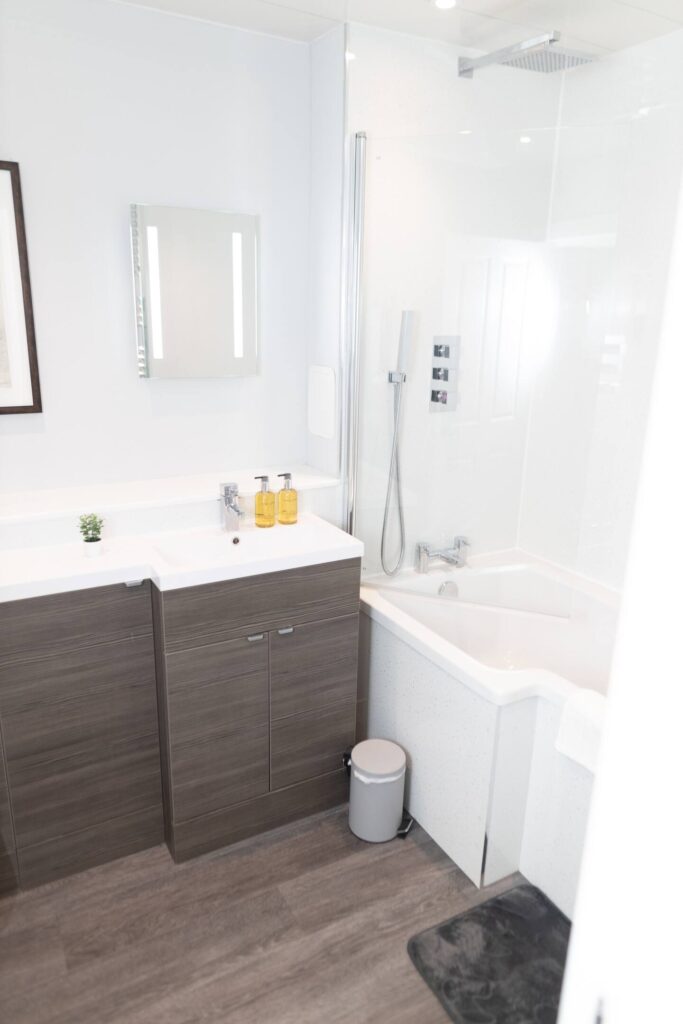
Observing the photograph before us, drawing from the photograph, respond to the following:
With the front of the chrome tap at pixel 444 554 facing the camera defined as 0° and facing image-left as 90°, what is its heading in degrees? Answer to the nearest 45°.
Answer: approximately 315°

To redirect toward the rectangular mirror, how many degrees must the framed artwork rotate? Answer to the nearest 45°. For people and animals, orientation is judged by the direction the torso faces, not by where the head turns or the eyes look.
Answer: approximately 90° to its left

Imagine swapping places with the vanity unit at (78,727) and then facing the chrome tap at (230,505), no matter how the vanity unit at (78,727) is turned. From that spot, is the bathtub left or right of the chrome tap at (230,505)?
right

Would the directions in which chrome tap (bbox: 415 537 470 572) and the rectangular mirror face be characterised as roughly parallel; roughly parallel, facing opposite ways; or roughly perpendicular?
roughly parallel

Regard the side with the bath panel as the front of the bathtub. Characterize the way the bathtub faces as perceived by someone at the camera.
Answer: facing the viewer and to the left of the viewer

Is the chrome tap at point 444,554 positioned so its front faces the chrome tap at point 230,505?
no

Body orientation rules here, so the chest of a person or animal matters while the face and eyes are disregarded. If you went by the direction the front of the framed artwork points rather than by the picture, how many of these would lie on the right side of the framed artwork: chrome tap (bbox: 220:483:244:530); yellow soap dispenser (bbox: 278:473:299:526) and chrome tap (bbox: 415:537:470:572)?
0

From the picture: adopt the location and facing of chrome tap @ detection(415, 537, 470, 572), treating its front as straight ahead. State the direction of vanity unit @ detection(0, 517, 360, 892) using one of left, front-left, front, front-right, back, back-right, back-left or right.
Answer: right

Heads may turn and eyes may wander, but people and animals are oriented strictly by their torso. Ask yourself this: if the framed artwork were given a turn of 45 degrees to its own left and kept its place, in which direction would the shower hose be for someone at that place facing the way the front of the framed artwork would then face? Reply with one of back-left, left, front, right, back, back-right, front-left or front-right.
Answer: front-left

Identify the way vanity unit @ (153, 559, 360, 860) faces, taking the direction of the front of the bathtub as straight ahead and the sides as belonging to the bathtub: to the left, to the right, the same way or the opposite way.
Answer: to the left

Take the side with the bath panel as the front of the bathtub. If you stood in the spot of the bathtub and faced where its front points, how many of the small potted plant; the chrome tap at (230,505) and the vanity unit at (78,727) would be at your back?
0

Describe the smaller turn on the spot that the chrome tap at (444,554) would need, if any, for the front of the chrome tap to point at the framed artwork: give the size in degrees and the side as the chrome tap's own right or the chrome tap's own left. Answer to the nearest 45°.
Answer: approximately 90° to the chrome tap's own right

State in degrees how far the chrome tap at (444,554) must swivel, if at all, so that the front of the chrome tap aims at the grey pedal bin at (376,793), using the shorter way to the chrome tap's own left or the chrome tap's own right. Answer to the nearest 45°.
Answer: approximately 45° to the chrome tap's own right

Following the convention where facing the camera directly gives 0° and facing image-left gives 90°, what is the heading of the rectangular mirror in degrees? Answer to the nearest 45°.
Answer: approximately 315°

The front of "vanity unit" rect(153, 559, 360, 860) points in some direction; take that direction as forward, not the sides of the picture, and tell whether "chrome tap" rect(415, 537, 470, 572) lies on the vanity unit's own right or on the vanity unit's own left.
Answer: on the vanity unit's own left

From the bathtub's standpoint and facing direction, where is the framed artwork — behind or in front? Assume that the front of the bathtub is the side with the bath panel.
in front

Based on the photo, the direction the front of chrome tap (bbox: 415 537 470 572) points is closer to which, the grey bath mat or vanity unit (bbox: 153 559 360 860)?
the grey bath mat
